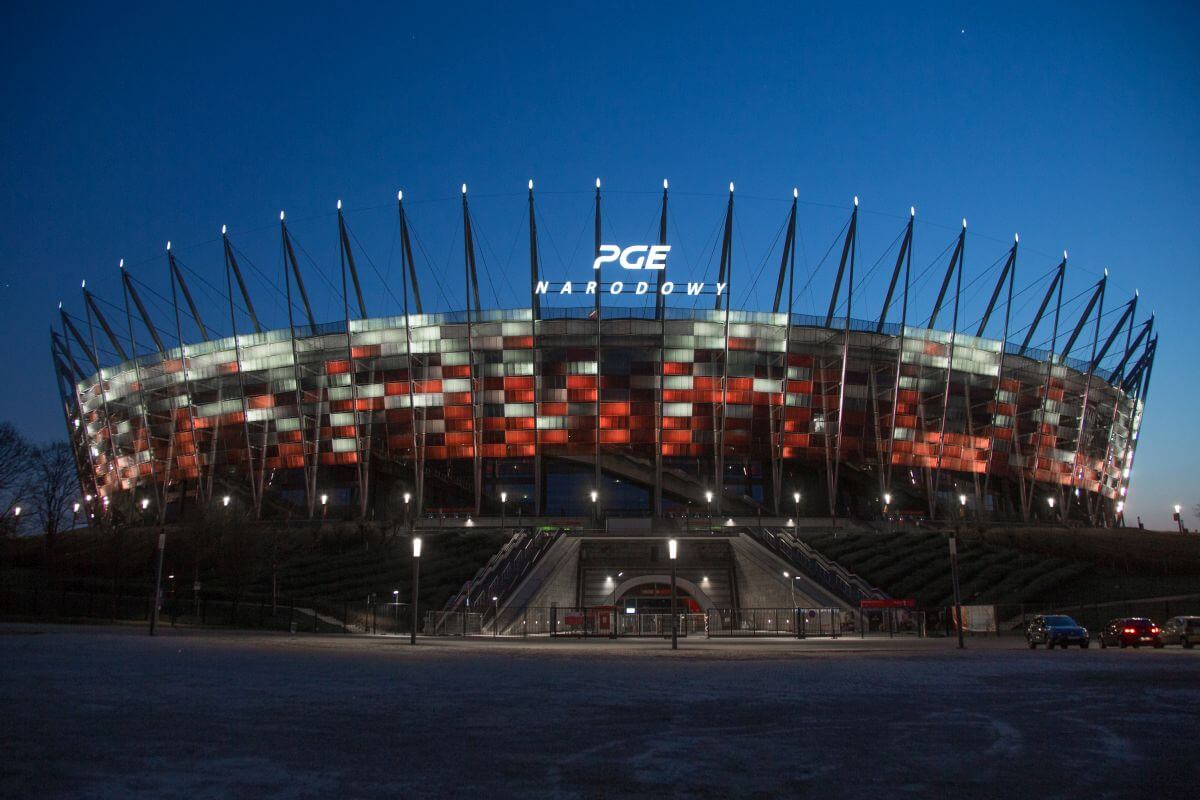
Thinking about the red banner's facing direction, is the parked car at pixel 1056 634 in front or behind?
in front

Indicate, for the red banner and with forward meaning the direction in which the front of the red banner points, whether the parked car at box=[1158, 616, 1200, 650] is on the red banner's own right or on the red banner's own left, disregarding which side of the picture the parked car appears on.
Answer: on the red banner's own left

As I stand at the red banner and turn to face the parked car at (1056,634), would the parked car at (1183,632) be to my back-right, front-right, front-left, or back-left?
front-left

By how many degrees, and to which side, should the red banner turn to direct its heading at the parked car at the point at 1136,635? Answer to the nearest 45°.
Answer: approximately 45° to its left

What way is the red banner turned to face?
toward the camera
